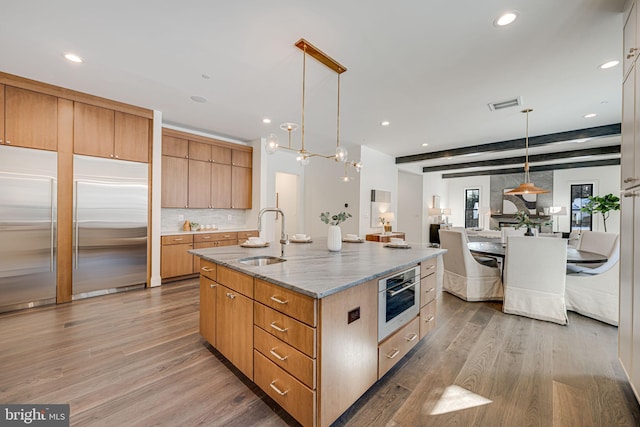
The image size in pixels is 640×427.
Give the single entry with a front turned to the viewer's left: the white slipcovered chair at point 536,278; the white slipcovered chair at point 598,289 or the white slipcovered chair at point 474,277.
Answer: the white slipcovered chair at point 598,289

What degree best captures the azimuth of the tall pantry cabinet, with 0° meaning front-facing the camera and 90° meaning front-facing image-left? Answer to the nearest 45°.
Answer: approximately 90°

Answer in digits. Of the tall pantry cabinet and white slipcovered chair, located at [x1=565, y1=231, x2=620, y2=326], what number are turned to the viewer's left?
2

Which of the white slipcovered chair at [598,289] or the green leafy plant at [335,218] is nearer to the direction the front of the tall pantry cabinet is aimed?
the green leafy plant

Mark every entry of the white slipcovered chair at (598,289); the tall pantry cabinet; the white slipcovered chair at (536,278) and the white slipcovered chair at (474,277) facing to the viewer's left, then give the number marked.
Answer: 2

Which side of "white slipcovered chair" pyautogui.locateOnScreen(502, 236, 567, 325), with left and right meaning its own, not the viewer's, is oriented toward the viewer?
back

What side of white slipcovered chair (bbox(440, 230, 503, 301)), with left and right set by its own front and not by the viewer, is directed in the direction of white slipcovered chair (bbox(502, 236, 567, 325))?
right

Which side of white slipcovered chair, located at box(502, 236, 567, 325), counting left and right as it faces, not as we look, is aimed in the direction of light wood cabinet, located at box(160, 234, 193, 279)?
left

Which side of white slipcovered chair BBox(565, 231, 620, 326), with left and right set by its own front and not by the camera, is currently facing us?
left

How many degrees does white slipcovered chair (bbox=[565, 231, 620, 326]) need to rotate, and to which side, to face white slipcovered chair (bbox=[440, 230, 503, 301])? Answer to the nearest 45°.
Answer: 0° — it already faces it

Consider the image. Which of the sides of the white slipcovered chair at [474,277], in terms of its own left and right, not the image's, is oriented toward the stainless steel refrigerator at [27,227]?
back

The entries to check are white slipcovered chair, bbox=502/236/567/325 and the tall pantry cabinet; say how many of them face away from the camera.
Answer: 1

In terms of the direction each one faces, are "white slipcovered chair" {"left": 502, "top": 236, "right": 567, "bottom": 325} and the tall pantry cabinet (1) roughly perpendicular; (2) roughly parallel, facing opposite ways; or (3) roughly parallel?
roughly perpendicular

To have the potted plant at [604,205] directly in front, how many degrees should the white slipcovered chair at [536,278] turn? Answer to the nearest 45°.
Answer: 0° — it already faces it
